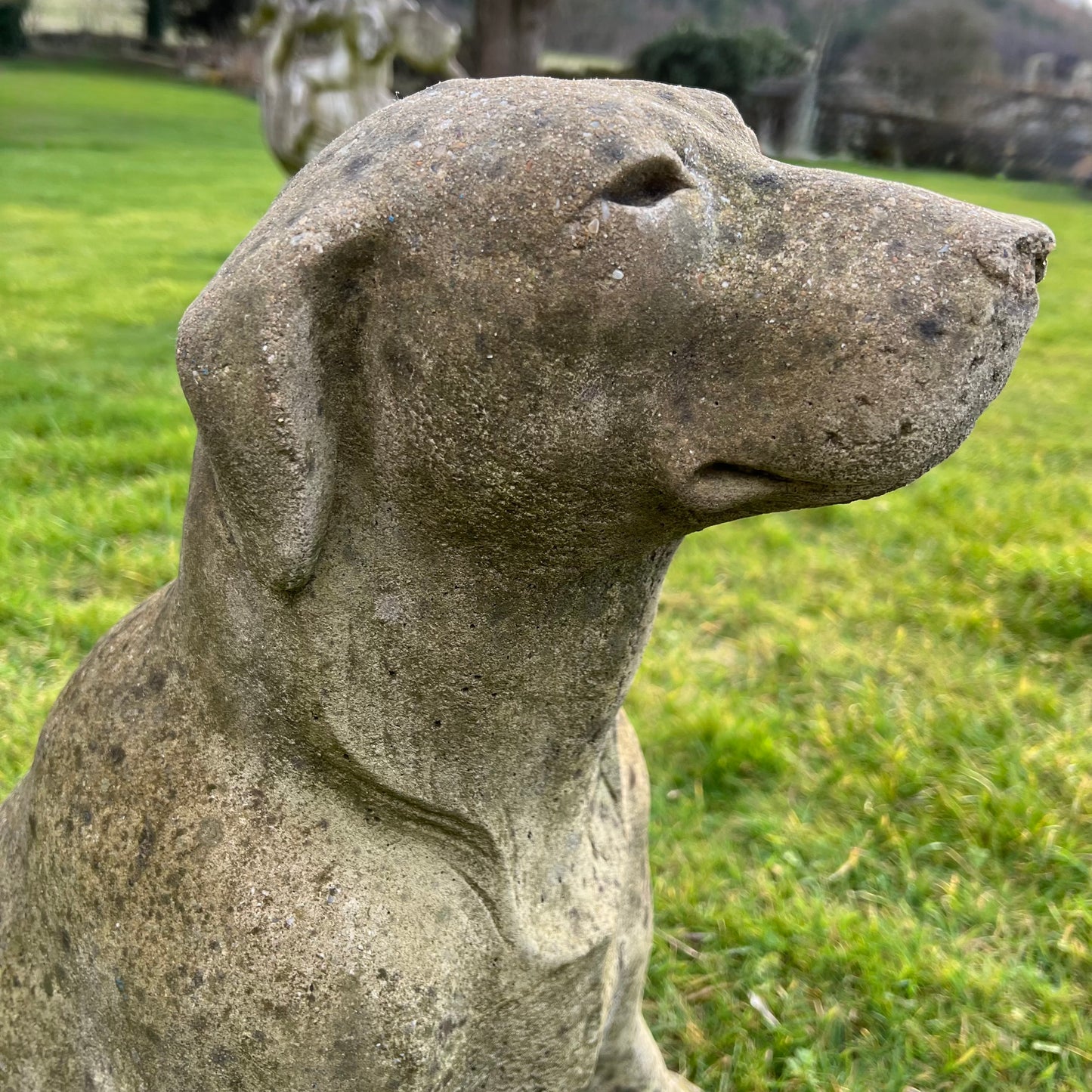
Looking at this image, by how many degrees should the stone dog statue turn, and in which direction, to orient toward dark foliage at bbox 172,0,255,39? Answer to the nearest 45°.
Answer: approximately 90° to its left

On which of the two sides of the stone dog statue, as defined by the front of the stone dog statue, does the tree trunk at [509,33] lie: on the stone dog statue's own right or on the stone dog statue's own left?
on the stone dog statue's own left

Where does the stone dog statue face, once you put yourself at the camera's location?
facing to the right of the viewer

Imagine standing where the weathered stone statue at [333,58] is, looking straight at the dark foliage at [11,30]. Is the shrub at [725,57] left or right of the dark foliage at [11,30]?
right

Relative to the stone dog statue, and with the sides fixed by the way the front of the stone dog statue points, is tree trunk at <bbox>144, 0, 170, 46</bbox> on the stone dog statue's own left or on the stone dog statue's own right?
on the stone dog statue's own left

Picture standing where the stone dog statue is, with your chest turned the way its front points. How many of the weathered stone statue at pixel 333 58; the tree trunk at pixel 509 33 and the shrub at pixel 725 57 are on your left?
3

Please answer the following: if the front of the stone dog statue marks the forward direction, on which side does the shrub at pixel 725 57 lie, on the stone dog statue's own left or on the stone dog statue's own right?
on the stone dog statue's own left
